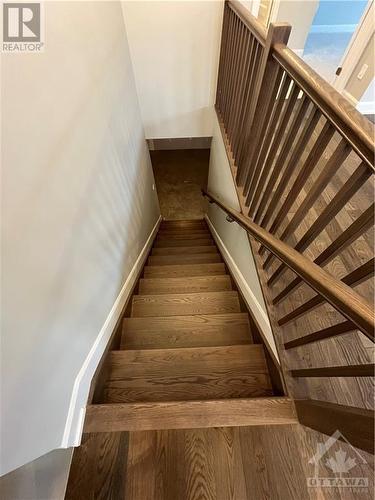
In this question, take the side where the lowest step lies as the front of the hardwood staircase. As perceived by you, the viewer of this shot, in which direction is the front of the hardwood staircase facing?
facing away from the viewer
